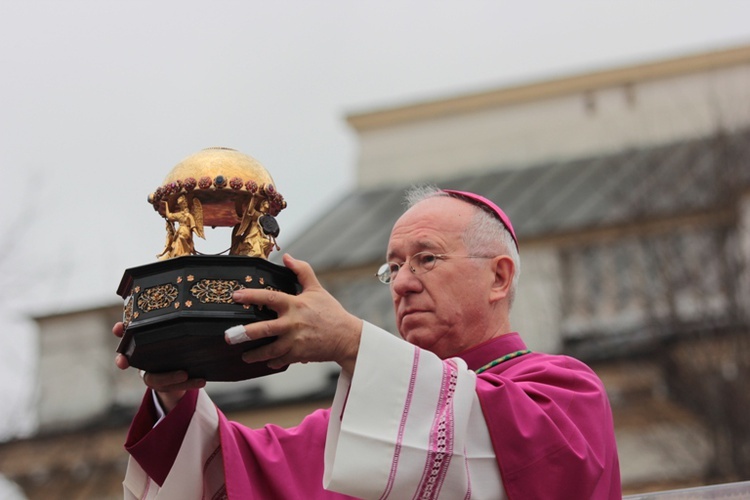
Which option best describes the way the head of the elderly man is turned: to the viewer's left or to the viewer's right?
to the viewer's left

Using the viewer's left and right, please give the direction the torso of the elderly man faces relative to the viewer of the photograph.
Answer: facing the viewer and to the left of the viewer
